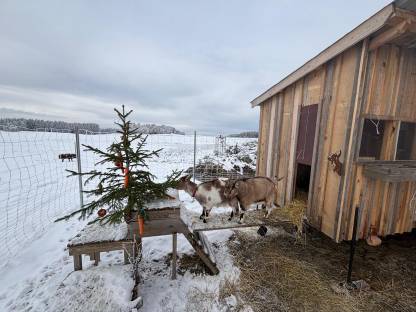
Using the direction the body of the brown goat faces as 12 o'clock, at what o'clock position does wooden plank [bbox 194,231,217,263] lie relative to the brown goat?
The wooden plank is roughly at 10 o'clock from the brown goat.

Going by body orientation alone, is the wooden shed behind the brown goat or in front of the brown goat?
behind

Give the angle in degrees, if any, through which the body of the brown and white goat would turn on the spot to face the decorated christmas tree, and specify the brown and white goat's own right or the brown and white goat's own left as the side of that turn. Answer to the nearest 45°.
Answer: approximately 45° to the brown and white goat's own left

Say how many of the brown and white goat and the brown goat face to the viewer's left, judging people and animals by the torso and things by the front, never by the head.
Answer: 2

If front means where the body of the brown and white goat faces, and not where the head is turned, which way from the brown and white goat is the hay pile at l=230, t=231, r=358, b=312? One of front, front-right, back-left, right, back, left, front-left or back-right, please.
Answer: back-left

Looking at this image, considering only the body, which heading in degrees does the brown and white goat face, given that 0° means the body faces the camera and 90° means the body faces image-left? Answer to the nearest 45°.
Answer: approximately 90°

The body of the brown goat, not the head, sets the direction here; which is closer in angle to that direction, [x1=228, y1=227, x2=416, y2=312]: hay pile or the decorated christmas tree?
the decorated christmas tree

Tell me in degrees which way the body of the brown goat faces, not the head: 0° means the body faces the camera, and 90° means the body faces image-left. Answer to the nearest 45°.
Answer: approximately 90°

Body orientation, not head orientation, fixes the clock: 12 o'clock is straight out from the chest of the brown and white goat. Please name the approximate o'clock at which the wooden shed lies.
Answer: The wooden shed is roughly at 6 o'clock from the brown and white goat.

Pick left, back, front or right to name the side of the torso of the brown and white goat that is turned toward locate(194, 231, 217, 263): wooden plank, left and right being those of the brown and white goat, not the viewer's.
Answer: left

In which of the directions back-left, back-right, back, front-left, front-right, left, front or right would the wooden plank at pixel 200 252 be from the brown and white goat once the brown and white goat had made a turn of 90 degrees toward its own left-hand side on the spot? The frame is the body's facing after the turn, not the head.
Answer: front

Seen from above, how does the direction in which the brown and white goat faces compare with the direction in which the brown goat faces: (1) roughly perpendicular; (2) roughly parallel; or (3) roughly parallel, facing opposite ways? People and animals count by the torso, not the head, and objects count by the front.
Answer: roughly parallel
